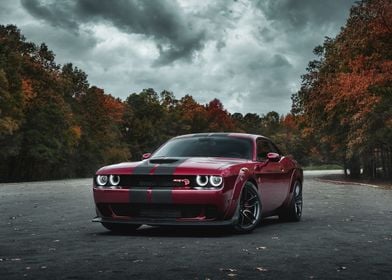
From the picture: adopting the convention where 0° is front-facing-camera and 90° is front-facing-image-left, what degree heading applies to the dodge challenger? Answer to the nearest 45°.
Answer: approximately 45°

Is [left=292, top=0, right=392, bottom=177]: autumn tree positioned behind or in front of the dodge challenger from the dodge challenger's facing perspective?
behind
